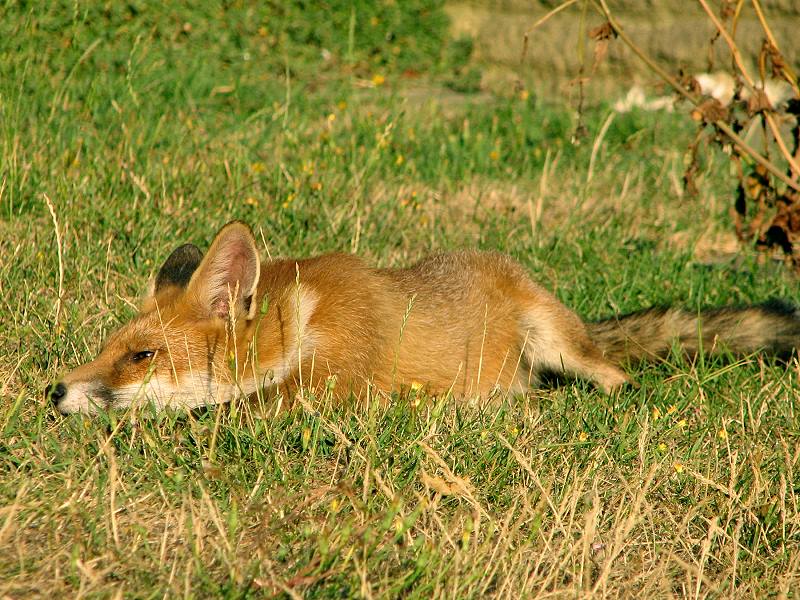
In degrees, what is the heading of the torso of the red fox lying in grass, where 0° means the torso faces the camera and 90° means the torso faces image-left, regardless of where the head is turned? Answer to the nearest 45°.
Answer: approximately 90°
